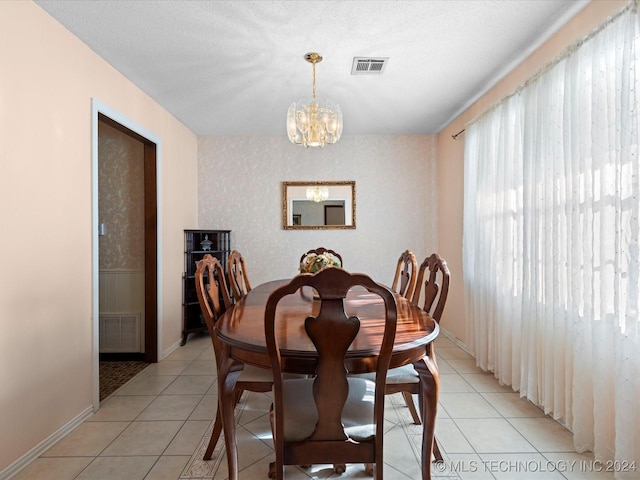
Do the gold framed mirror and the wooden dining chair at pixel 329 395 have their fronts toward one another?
yes

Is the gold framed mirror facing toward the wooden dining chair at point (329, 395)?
yes

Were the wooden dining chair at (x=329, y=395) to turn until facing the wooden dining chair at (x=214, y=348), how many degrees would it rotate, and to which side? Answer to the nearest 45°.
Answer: approximately 45° to its left

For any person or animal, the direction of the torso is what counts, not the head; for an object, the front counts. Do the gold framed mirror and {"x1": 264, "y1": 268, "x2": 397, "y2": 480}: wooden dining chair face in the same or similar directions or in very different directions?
very different directions

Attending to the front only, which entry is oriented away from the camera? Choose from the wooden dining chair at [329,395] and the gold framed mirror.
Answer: the wooden dining chair

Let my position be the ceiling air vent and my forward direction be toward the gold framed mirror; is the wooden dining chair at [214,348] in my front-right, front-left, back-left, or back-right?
back-left

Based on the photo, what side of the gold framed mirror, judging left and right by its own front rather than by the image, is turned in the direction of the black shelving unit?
right

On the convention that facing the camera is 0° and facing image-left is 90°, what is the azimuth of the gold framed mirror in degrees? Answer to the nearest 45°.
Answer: approximately 0°

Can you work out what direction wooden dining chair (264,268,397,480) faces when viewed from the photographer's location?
facing away from the viewer

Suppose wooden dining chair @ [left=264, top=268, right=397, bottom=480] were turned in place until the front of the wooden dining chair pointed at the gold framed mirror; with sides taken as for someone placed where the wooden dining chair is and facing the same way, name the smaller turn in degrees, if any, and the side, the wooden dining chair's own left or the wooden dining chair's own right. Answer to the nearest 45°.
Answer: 0° — it already faces it

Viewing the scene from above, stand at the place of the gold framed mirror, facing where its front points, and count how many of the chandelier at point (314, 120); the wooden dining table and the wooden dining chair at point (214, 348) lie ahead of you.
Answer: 3

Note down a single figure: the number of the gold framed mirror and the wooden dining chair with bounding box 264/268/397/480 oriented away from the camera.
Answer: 1

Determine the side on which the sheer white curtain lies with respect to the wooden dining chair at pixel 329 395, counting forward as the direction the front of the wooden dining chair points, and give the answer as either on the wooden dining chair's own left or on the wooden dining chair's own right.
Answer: on the wooden dining chair's own right

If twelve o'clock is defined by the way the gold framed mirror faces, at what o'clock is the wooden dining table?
The wooden dining table is roughly at 12 o'clock from the gold framed mirror.
